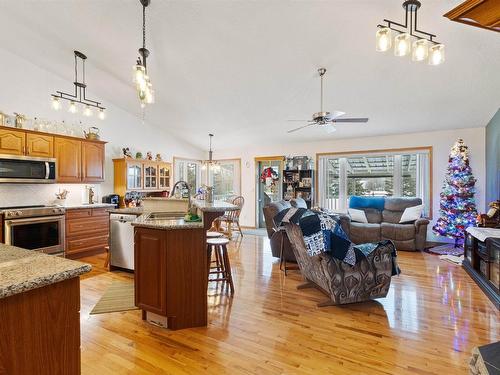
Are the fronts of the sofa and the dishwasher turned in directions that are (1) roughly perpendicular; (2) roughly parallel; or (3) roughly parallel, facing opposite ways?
roughly parallel

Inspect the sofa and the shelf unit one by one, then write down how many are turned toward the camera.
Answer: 2

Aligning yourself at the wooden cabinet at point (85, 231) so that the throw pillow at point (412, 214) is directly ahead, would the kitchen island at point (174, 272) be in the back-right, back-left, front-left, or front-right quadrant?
front-right

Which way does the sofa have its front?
toward the camera

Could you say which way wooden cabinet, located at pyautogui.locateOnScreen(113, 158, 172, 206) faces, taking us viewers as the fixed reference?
facing the viewer and to the right of the viewer

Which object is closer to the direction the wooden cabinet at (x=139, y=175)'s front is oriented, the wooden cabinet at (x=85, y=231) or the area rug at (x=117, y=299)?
the area rug

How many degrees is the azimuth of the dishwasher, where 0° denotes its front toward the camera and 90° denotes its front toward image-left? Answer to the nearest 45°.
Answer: approximately 45°

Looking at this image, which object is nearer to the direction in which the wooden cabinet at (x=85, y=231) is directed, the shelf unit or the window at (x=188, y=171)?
the shelf unit

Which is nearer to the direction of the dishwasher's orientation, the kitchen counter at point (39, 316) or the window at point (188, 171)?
the kitchen counter

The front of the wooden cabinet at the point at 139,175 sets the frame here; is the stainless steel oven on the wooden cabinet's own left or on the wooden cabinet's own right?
on the wooden cabinet's own right

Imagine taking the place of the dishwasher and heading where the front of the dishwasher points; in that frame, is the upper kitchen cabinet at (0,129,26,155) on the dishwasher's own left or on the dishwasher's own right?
on the dishwasher's own right

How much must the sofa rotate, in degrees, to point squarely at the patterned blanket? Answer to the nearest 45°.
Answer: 0° — it already faces it

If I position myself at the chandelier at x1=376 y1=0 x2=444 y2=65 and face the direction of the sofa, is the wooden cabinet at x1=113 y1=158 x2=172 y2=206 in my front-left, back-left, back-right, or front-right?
front-left

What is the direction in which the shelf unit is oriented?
toward the camera

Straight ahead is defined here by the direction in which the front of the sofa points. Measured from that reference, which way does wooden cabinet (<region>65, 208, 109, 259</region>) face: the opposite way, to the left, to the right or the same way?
to the left

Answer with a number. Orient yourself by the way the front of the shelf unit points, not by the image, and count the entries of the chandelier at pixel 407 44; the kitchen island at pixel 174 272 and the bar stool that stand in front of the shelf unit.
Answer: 3

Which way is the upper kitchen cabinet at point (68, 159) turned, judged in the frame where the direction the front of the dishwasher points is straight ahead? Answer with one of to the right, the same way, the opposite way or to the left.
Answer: to the left

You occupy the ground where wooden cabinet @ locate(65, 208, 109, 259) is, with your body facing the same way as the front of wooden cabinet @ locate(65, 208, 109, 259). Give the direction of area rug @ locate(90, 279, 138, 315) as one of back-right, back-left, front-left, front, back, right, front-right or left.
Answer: front-right

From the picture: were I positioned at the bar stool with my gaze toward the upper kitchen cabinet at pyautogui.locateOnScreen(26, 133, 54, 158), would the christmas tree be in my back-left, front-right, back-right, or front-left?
back-right

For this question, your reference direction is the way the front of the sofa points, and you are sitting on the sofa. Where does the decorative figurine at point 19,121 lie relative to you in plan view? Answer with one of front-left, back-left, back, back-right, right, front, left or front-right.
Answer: front-right

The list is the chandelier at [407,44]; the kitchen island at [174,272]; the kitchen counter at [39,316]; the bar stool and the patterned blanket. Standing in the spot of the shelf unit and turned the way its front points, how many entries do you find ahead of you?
5
